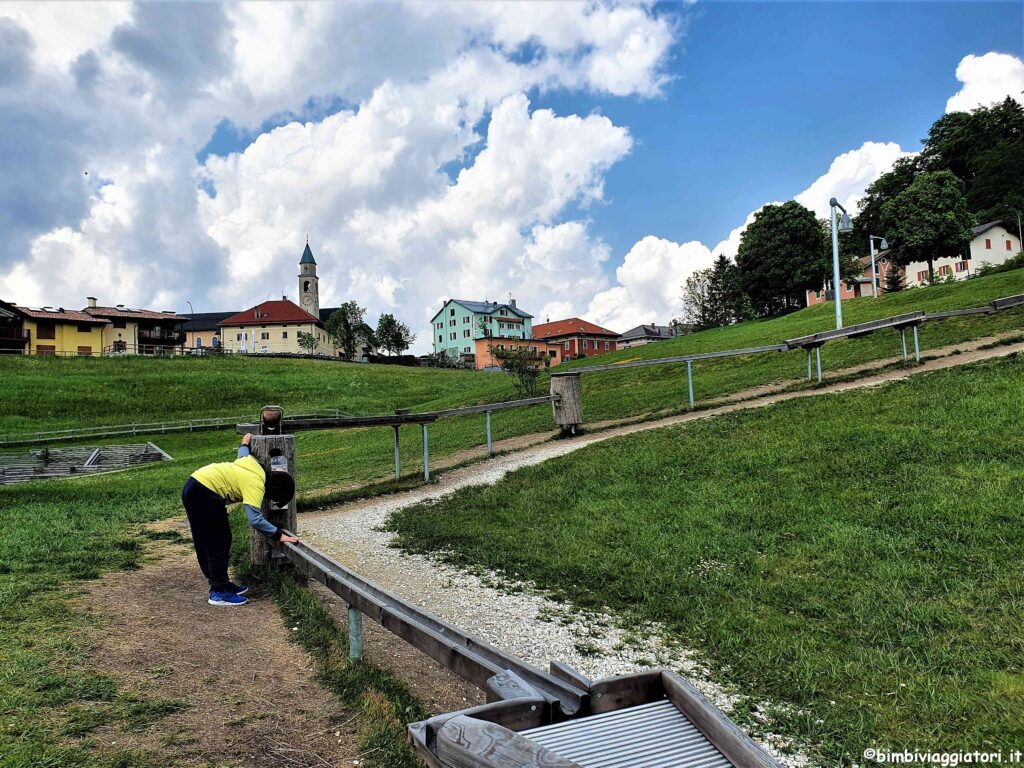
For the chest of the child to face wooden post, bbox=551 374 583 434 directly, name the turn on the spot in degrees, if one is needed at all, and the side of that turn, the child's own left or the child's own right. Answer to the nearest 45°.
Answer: approximately 45° to the child's own left

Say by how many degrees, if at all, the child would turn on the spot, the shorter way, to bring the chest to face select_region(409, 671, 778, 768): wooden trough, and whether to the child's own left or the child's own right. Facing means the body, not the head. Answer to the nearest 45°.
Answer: approximately 90° to the child's own right

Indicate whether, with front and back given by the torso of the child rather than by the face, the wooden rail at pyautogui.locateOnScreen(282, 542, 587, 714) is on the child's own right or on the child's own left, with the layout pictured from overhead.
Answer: on the child's own right

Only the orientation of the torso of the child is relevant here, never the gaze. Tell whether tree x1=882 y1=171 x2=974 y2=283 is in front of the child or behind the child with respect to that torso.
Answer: in front

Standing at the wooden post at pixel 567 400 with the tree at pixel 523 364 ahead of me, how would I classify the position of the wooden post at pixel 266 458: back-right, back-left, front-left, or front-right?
back-left

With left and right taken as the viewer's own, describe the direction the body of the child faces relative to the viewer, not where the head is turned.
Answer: facing to the right of the viewer

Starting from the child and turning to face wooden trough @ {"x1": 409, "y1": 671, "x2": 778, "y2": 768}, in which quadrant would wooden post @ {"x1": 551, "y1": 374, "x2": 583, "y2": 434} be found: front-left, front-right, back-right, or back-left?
back-left
